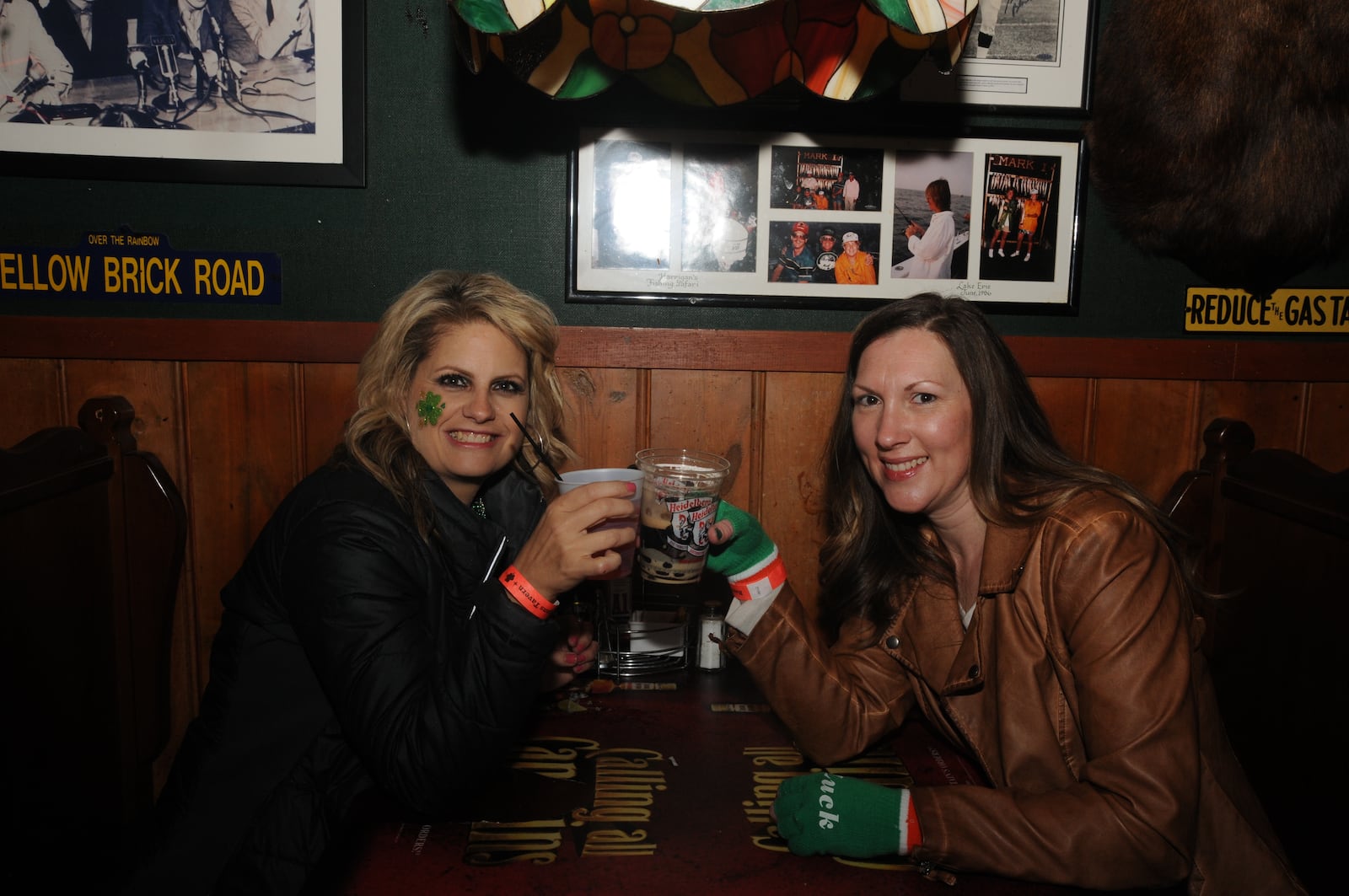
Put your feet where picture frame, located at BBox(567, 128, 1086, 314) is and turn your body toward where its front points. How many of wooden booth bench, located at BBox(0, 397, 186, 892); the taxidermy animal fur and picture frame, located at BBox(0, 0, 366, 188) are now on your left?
1

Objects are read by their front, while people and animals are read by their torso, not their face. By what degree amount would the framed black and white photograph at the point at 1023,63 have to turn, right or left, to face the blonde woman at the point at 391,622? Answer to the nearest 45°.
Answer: approximately 45° to its right

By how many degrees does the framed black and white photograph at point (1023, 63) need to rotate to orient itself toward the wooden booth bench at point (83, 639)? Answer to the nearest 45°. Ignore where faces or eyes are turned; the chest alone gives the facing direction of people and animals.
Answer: approximately 45° to its right

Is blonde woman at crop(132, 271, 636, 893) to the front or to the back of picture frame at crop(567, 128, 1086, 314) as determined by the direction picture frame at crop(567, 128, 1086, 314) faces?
to the front

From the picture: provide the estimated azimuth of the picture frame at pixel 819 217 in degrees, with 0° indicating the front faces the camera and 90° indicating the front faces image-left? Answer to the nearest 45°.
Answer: approximately 0°

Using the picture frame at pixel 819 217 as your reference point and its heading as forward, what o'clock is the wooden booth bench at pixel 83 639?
The wooden booth bench is roughly at 2 o'clock from the picture frame.

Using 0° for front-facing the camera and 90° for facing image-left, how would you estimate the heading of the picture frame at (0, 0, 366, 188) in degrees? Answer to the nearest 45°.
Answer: approximately 0°
